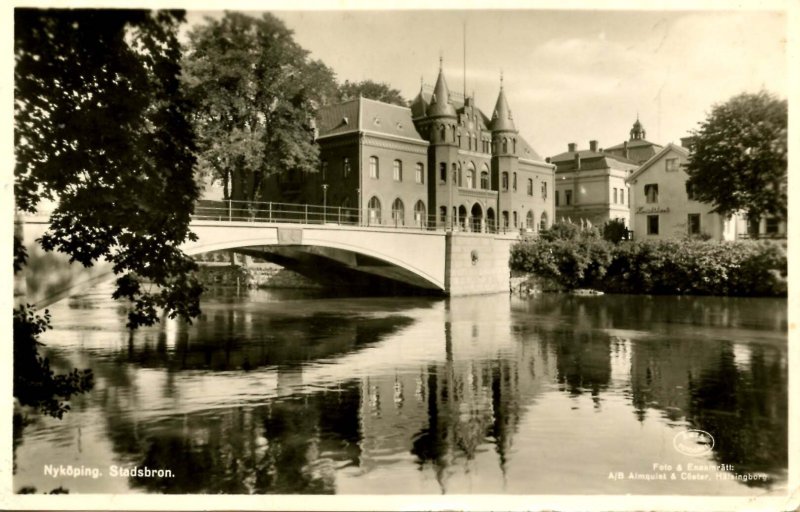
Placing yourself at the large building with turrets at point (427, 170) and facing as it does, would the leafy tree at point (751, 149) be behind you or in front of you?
in front

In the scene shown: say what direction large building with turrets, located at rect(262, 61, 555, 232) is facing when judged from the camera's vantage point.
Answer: facing the viewer and to the right of the viewer
